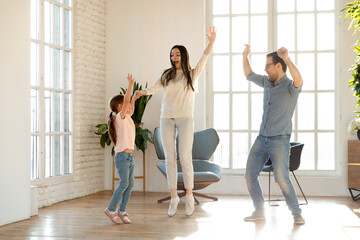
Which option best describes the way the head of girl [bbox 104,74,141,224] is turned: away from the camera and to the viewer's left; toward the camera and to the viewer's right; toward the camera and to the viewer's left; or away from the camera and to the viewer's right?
away from the camera and to the viewer's right

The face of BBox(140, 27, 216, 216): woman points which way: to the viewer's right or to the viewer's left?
to the viewer's left

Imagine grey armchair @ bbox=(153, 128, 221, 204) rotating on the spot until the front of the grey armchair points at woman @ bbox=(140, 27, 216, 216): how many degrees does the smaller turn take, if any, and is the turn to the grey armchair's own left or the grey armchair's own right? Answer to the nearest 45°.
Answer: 0° — it already faces them

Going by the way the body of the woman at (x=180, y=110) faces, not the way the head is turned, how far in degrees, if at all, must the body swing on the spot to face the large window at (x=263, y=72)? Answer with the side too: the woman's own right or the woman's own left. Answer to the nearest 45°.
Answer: approximately 135° to the woman's own left

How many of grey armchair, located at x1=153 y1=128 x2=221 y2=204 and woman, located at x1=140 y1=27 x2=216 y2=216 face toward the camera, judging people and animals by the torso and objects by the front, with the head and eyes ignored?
2

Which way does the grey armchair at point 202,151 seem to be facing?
toward the camera

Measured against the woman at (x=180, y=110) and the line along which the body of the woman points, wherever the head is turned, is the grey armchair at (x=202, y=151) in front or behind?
behind

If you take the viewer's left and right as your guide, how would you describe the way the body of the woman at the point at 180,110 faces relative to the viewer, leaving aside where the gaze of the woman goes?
facing the viewer

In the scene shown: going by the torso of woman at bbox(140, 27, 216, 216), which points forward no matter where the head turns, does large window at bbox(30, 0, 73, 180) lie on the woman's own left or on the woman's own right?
on the woman's own right

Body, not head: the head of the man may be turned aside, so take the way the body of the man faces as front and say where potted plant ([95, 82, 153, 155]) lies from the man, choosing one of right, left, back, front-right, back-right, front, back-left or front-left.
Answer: right

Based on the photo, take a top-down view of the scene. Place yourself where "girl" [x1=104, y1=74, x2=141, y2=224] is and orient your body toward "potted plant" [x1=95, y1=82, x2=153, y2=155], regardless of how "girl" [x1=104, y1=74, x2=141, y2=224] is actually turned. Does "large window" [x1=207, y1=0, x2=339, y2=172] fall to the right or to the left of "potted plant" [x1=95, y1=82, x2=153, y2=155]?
right

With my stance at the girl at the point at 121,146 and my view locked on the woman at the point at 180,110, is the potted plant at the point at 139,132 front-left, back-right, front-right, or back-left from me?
front-left
